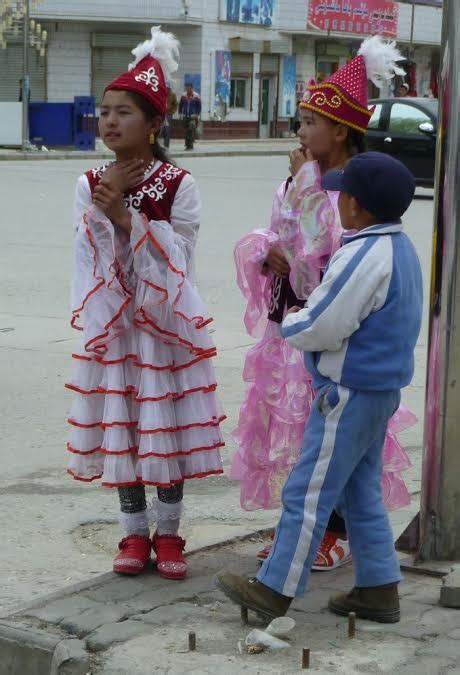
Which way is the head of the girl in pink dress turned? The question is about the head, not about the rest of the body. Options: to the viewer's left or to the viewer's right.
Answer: to the viewer's left

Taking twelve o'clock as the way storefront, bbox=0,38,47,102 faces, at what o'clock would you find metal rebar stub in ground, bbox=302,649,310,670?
The metal rebar stub in ground is roughly at 12 o'clock from the storefront.

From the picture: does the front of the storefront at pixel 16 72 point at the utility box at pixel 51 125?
yes

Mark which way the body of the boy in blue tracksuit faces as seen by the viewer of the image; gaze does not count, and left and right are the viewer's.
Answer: facing away from the viewer and to the left of the viewer

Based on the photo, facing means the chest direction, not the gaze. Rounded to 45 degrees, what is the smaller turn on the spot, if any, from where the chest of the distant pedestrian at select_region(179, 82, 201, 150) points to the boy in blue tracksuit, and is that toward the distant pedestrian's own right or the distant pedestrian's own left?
0° — they already face them

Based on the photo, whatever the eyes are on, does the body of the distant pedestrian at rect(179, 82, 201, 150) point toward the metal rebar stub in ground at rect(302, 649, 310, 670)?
yes

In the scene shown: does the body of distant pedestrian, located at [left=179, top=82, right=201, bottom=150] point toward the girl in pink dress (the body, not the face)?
yes

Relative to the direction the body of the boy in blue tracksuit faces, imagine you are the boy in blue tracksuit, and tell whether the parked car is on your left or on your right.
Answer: on your right

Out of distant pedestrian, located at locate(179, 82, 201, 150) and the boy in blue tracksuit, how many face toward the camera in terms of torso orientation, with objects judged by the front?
1

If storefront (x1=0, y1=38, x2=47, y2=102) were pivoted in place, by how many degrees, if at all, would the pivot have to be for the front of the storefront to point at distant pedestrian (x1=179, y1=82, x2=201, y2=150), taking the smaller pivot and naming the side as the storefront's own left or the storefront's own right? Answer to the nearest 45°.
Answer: approximately 45° to the storefront's own left
